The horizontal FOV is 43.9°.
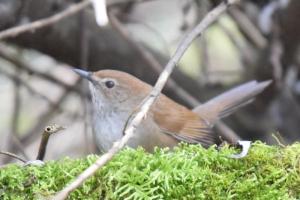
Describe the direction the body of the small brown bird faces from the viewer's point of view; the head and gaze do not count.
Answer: to the viewer's left

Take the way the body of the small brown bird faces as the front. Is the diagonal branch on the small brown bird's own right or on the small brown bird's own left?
on the small brown bird's own left
